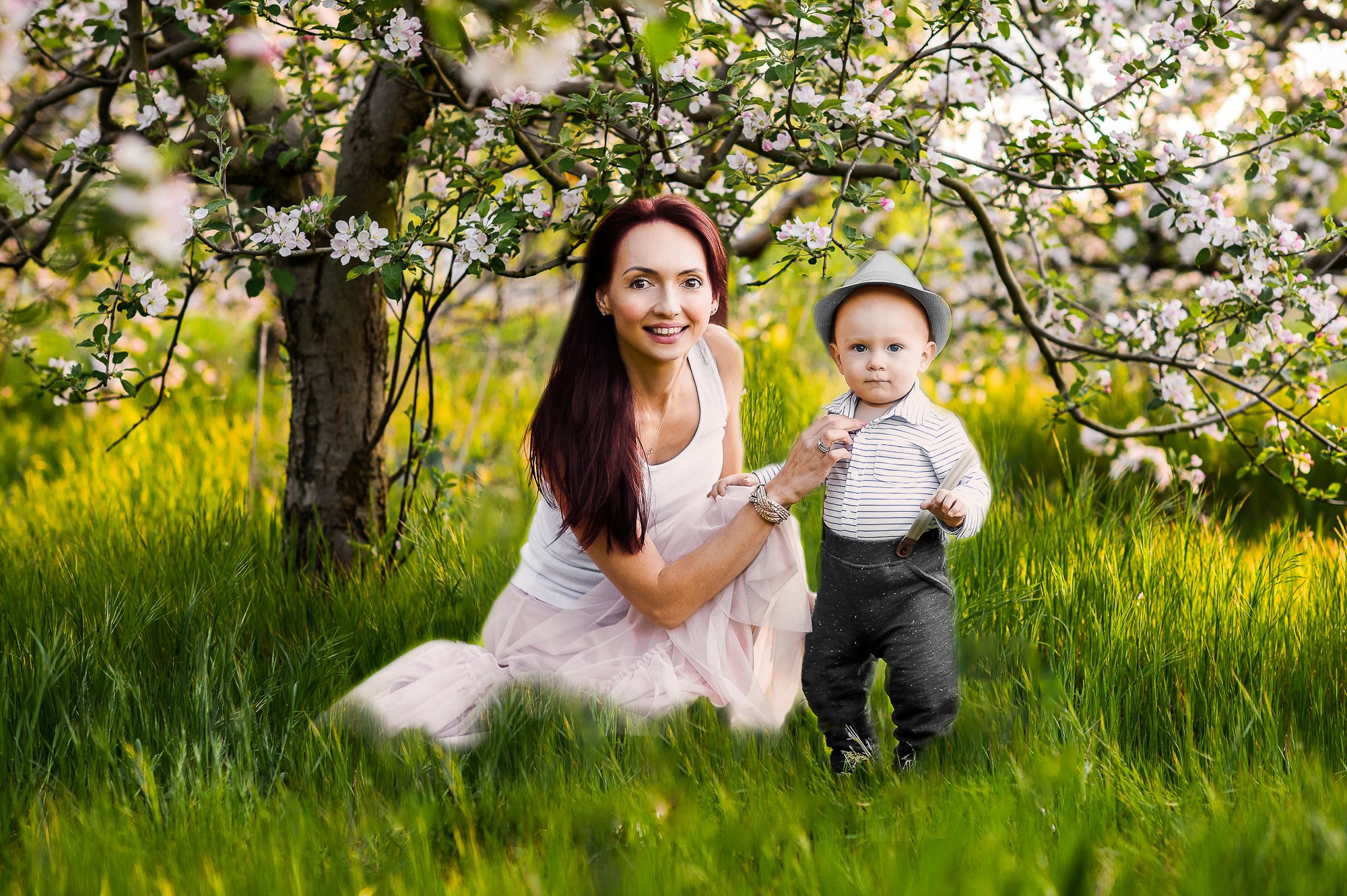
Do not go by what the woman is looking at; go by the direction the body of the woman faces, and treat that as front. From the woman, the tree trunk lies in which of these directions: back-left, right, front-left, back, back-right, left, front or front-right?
back

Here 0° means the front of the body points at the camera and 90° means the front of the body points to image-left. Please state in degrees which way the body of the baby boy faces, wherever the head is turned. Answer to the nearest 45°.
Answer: approximately 0°

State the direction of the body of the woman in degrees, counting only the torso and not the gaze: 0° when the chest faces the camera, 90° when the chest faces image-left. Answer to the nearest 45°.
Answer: approximately 315°

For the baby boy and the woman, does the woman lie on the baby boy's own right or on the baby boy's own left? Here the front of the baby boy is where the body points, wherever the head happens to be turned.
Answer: on the baby boy's own right

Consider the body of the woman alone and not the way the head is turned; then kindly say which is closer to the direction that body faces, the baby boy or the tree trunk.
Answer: the baby boy

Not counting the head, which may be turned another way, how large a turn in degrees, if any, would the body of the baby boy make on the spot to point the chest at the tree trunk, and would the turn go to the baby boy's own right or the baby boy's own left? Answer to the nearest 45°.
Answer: approximately 135° to the baby boy's own right
